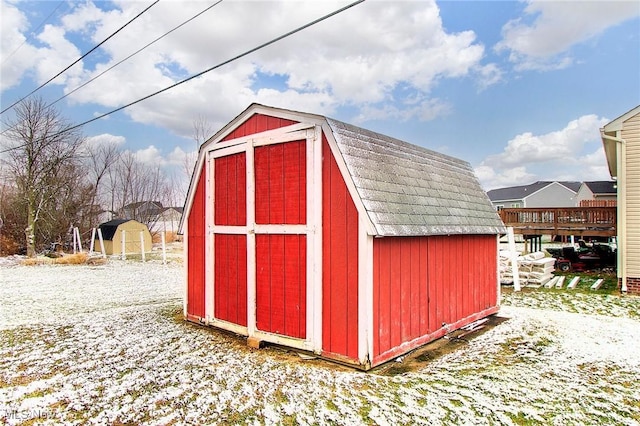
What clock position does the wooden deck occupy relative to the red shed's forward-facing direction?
The wooden deck is roughly at 6 o'clock from the red shed.

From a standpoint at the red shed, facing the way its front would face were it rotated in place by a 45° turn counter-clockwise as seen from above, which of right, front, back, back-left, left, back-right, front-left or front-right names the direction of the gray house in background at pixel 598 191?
back-left

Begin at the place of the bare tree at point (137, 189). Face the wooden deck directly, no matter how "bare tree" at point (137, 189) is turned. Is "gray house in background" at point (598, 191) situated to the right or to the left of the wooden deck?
left

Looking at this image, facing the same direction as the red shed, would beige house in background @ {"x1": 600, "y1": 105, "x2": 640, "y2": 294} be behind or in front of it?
behind

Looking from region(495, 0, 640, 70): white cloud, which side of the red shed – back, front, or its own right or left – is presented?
back

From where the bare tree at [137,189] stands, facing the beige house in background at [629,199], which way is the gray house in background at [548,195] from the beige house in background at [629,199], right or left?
left

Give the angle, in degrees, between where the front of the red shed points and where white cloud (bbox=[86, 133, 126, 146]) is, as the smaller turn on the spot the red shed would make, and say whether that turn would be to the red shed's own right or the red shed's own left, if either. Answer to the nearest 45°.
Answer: approximately 90° to the red shed's own right

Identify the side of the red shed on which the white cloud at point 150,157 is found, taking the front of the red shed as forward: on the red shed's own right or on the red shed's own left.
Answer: on the red shed's own right

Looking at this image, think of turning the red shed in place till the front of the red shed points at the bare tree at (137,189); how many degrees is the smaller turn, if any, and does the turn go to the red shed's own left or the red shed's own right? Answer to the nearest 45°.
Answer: approximately 90° to the red shed's own right

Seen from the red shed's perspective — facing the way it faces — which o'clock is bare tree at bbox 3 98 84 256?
The bare tree is roughly at 3 o'clock from the red shed.

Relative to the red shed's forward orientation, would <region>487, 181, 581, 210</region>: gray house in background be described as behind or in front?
behind

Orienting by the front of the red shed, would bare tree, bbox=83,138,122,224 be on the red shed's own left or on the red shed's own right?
on the red shed's own right
